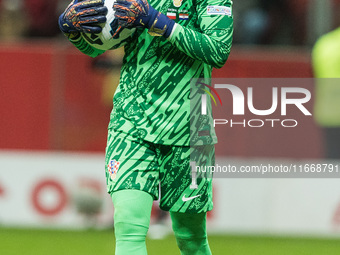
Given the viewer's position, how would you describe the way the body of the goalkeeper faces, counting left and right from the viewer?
facing the viewer and to the left of the viewer
